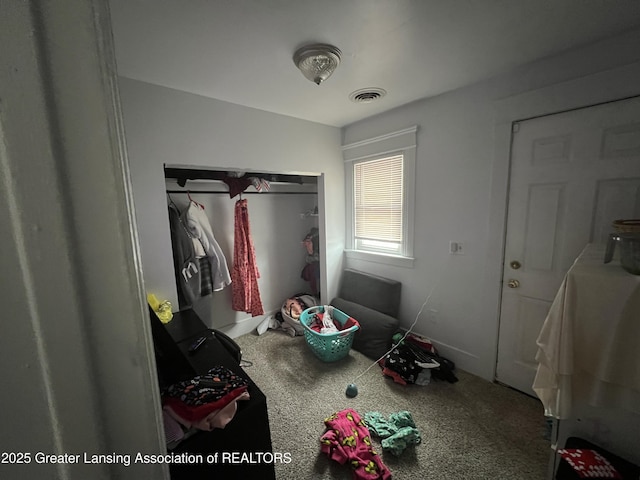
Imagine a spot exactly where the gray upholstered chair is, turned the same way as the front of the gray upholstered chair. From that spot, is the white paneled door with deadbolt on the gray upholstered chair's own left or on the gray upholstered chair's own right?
on the gray upholstered chair's own left

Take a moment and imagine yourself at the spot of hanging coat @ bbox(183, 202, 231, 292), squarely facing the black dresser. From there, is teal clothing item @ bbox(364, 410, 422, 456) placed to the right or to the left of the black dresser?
left

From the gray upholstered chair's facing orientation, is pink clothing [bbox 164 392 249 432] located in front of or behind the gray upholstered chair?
in front

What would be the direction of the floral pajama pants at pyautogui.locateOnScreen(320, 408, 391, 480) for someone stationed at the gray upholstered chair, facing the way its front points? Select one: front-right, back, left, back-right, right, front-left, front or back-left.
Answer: front-left

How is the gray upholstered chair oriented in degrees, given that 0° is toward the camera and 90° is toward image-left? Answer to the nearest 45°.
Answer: approximately 45°

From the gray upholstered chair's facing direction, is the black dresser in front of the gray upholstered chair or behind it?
in front

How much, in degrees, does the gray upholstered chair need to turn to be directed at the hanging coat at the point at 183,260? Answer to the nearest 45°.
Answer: approximately 45° to its right

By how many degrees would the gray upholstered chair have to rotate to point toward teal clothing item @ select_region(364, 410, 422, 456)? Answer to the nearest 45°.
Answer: approximately 45° to its left
